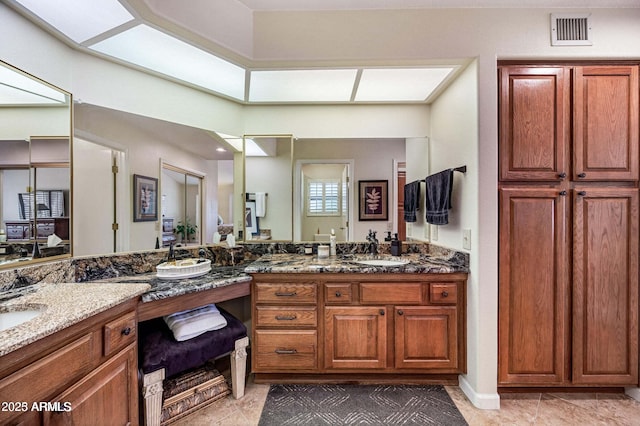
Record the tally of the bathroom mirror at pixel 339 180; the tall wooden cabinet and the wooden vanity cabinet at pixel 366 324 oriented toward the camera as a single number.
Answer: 3

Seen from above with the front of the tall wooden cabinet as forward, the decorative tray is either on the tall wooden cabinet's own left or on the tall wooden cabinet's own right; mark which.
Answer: on the tall wooden cabinet's own right

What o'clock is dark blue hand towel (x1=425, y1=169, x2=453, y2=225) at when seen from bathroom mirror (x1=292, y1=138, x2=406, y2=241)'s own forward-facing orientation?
The dark blue hand towel is roughly at 10 o'clock from the bathroom mirror.

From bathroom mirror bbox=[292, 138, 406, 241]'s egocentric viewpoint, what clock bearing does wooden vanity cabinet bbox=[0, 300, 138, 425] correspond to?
The wooden vanity cabinet is roughly at 1 o'clock from the bathroom mirror.

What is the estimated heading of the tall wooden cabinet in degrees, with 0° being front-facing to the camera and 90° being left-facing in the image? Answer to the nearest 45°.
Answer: approximately 0°

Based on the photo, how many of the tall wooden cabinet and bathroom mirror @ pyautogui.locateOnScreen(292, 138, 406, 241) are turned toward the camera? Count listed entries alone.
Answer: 2

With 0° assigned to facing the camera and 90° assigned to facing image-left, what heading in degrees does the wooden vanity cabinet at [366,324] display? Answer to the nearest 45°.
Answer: approximately 0°

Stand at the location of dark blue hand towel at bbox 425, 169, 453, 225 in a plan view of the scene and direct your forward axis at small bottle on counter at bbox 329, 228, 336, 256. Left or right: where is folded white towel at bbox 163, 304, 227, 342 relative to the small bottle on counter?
left

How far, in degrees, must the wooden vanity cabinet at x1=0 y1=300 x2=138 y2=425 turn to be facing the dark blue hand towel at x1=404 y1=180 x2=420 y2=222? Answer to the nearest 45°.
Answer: approximately 45° to its left

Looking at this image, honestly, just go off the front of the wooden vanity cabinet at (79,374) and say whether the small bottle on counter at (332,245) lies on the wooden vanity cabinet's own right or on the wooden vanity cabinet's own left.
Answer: on the wooden vanity cabinet's own left
